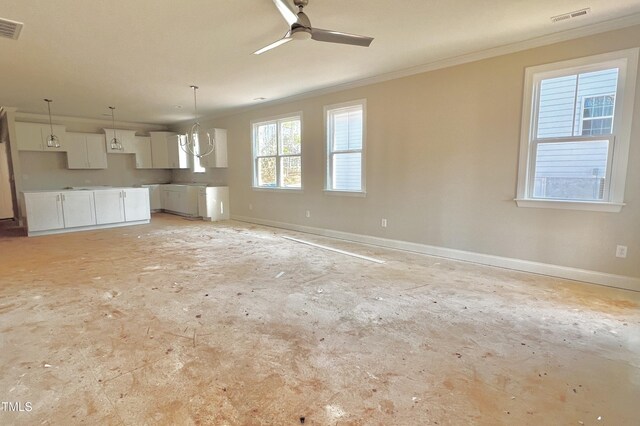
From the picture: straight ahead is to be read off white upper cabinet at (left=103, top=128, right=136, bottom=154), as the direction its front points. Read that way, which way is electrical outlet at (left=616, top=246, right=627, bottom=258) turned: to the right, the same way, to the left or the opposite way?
to the right

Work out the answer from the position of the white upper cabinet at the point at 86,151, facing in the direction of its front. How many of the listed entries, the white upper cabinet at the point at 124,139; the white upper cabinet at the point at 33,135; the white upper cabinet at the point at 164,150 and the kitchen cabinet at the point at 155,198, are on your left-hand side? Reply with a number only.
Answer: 3

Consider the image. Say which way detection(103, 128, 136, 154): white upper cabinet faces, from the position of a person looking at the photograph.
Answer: facing the viewer

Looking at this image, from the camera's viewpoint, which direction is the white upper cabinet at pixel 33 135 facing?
toward the camera

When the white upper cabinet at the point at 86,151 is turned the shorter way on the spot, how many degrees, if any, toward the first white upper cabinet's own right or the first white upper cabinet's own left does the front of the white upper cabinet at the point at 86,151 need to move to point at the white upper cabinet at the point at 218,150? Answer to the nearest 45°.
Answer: approximately 45° to the first white upper cabinet's own left

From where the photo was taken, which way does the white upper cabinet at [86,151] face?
toward the camera

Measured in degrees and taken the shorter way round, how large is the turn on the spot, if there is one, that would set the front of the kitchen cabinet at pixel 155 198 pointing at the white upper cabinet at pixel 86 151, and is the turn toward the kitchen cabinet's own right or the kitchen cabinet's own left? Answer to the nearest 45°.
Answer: approximately 90° to the kitchen cabinet's own right

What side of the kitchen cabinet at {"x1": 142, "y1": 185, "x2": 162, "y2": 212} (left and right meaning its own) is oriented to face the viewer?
front

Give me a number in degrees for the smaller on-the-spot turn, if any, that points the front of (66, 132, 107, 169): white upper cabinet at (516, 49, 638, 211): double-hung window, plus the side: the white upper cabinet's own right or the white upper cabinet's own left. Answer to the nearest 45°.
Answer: approximately 45° to the white upper cabinet's own left

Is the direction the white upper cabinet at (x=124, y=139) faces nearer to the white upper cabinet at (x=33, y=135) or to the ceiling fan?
the ceiling fan
